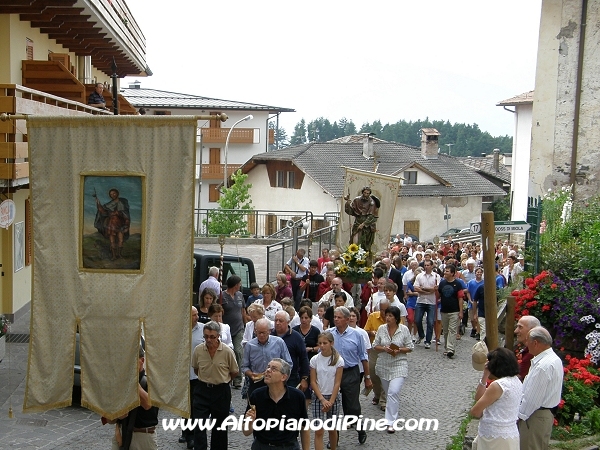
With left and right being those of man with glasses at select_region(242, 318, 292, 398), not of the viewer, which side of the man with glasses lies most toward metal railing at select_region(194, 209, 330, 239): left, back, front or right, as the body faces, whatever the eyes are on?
back

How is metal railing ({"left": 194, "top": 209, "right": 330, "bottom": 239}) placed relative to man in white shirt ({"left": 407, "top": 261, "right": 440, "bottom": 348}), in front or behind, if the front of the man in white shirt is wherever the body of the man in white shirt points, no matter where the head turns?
behind

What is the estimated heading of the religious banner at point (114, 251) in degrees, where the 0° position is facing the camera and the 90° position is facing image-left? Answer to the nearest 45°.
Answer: approximately 0°

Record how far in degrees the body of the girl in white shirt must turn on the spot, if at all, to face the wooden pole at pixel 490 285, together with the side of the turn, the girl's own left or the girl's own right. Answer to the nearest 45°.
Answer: approximately 90° to the girl's own left

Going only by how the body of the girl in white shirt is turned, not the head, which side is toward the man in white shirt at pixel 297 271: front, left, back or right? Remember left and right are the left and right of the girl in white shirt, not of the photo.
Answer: back

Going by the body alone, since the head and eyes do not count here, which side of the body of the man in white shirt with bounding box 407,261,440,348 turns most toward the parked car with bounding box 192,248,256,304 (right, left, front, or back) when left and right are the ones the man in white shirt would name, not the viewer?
right

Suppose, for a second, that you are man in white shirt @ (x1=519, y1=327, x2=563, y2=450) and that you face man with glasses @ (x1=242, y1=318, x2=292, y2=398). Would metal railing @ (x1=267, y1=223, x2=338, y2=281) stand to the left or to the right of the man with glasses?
right

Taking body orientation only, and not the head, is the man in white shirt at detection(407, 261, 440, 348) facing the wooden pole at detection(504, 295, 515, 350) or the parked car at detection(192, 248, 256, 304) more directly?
the wooden pole

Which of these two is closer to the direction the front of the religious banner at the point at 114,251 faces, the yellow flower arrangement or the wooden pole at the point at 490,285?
the wooden pole

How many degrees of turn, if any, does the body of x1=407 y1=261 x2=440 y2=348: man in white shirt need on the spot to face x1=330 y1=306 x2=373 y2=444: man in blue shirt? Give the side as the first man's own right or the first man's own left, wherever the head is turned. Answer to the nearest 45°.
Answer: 0° — they already face them
